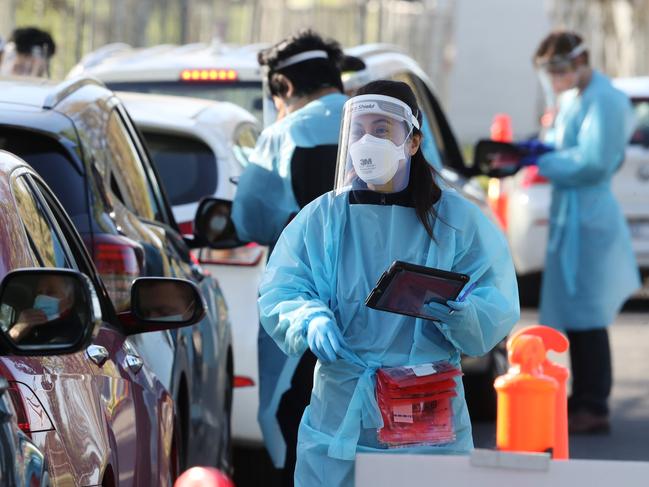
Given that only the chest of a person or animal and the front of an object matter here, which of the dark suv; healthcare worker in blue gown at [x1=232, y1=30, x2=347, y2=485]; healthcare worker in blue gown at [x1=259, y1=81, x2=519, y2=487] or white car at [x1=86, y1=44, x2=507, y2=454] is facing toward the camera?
healthcare worker in blue gown at [x1=259, y1=81, x2=519, y2=487]

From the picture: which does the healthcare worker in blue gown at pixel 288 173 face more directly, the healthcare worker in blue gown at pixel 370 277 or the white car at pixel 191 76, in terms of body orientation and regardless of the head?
the white car

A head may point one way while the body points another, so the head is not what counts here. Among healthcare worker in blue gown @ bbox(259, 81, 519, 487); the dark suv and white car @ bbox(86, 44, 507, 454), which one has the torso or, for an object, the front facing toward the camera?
the healthcare worker in blue gown

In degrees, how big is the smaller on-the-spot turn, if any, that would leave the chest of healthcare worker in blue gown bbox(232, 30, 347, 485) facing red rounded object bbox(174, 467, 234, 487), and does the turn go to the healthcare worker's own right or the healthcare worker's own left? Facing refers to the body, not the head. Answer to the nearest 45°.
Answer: approximately 135° to the healthcare worker's own left

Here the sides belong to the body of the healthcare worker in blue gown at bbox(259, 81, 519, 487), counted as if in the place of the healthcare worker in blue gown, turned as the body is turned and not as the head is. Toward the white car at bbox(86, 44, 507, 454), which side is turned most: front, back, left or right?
back

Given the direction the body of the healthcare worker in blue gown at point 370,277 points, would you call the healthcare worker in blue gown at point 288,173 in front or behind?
behind

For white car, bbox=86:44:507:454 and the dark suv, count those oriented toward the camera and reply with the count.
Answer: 0

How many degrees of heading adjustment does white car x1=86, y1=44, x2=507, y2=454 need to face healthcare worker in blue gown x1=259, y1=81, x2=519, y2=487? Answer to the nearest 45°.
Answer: approximately 135° to its right

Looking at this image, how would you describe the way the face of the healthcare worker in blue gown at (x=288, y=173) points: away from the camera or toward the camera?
away from the camera

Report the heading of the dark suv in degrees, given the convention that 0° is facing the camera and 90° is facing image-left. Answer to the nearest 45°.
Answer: approximately 225°

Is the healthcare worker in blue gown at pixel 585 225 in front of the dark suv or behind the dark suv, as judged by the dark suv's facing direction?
in front

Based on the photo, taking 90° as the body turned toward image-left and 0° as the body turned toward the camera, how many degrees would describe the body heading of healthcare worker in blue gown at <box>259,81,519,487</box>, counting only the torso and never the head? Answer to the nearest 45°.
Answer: approximately 0°

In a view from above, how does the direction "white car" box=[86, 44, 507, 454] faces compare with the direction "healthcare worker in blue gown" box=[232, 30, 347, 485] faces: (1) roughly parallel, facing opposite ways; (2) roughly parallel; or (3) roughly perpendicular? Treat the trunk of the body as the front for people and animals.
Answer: roughly perpendicular
